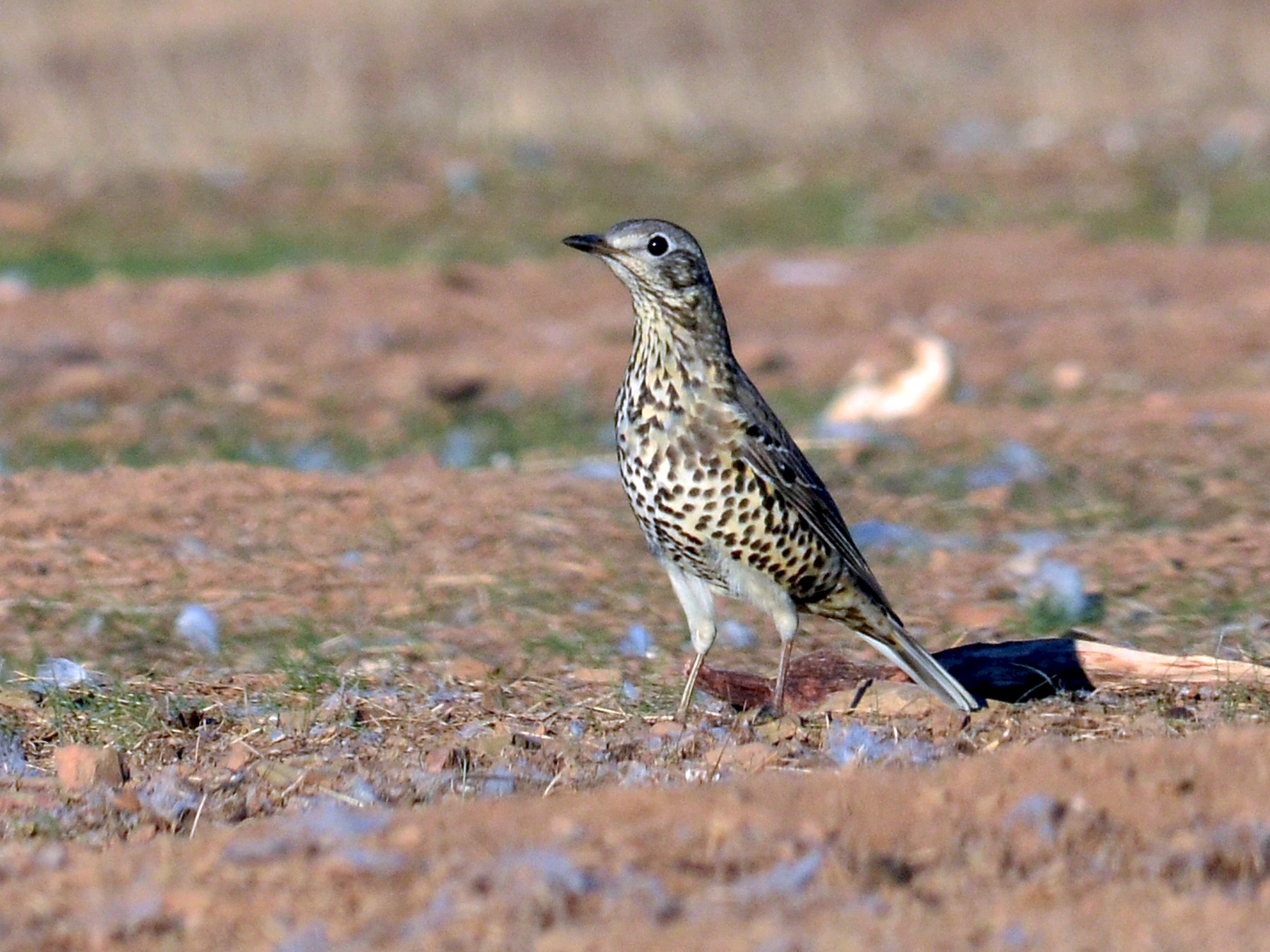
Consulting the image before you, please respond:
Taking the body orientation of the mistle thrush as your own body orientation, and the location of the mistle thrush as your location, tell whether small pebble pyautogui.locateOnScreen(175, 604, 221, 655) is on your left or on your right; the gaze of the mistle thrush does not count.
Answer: on your right

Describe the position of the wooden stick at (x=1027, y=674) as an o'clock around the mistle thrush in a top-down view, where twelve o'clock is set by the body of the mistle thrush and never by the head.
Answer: The wooden stick is roughly at 7 o'clock from the mistle thrush.

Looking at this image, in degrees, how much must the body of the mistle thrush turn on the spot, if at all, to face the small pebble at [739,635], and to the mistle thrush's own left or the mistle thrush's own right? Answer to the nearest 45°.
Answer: approximately 135° to the mistle thrush's own right

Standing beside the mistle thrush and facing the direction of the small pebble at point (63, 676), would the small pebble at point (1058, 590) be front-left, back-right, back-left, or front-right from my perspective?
back-right

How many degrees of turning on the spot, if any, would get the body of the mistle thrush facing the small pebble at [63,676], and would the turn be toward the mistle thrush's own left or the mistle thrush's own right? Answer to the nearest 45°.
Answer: approximately 45° to the mistle thrush's own right

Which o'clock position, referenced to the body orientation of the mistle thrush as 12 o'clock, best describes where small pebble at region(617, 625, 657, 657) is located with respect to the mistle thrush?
The small pebble is roughly at 4 o'clock from the mistle thrush.

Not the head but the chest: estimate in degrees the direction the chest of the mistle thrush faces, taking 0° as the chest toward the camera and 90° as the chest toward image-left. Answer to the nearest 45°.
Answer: approximately 45°

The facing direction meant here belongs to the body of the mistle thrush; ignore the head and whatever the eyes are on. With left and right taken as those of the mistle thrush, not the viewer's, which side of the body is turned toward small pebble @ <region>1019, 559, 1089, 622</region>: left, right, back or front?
back
